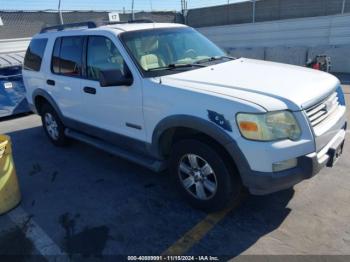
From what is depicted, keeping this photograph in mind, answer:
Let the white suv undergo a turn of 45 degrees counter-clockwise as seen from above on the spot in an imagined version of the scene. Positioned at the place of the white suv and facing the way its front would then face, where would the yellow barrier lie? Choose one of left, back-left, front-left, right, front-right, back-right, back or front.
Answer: back

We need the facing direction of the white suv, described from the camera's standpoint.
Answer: facing the viewer and to the right of the viewer

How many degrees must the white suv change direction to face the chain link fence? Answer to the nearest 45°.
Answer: approximately 135° to its left
